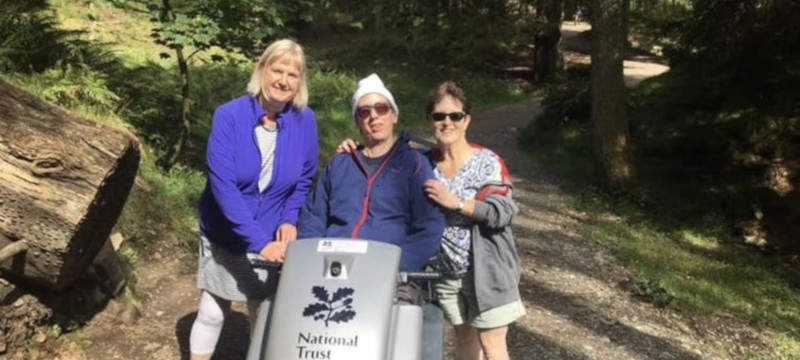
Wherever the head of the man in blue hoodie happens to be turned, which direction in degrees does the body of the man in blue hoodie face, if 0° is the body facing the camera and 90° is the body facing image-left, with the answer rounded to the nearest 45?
approximately 0°

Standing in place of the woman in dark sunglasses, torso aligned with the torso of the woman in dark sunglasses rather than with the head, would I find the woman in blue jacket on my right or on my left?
on my right

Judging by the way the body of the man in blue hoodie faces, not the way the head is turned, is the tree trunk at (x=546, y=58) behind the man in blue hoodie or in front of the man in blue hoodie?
behind

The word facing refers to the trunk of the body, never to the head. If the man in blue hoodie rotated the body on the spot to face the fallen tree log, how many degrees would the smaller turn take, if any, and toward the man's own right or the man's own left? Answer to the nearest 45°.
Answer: approximately 135° to the man's own right

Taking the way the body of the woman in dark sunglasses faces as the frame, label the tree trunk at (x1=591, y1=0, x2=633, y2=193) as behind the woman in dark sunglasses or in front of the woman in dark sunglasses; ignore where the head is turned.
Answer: behind

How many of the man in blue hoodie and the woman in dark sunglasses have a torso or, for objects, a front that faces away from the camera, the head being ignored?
0

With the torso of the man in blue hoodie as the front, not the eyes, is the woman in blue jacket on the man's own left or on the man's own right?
on the man's own right

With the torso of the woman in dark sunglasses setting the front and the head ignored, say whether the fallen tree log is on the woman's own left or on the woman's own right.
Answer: on the woman's own right
